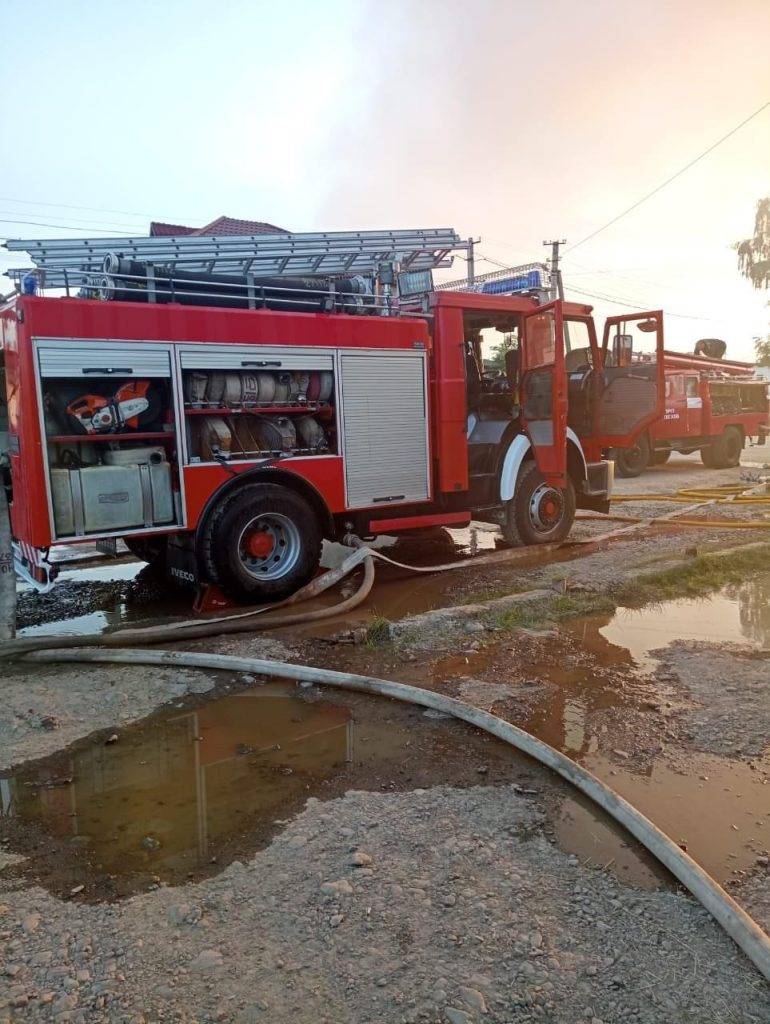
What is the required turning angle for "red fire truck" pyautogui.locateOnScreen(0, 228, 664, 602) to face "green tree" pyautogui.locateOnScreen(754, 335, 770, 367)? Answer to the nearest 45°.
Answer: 0° — it already faces it

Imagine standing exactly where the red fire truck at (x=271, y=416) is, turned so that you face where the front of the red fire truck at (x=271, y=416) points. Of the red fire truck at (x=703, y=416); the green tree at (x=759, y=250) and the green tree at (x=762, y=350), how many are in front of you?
3

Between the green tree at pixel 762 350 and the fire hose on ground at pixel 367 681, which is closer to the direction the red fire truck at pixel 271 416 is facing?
the green tree

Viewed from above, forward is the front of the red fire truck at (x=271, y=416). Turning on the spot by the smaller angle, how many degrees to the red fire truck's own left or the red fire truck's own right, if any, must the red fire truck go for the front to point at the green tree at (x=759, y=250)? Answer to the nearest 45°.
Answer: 0° — it already faces it

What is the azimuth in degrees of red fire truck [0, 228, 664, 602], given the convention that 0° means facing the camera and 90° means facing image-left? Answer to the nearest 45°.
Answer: approximately 225°

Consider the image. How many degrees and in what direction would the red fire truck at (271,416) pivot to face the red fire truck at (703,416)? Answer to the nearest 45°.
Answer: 0° — it already faces it
